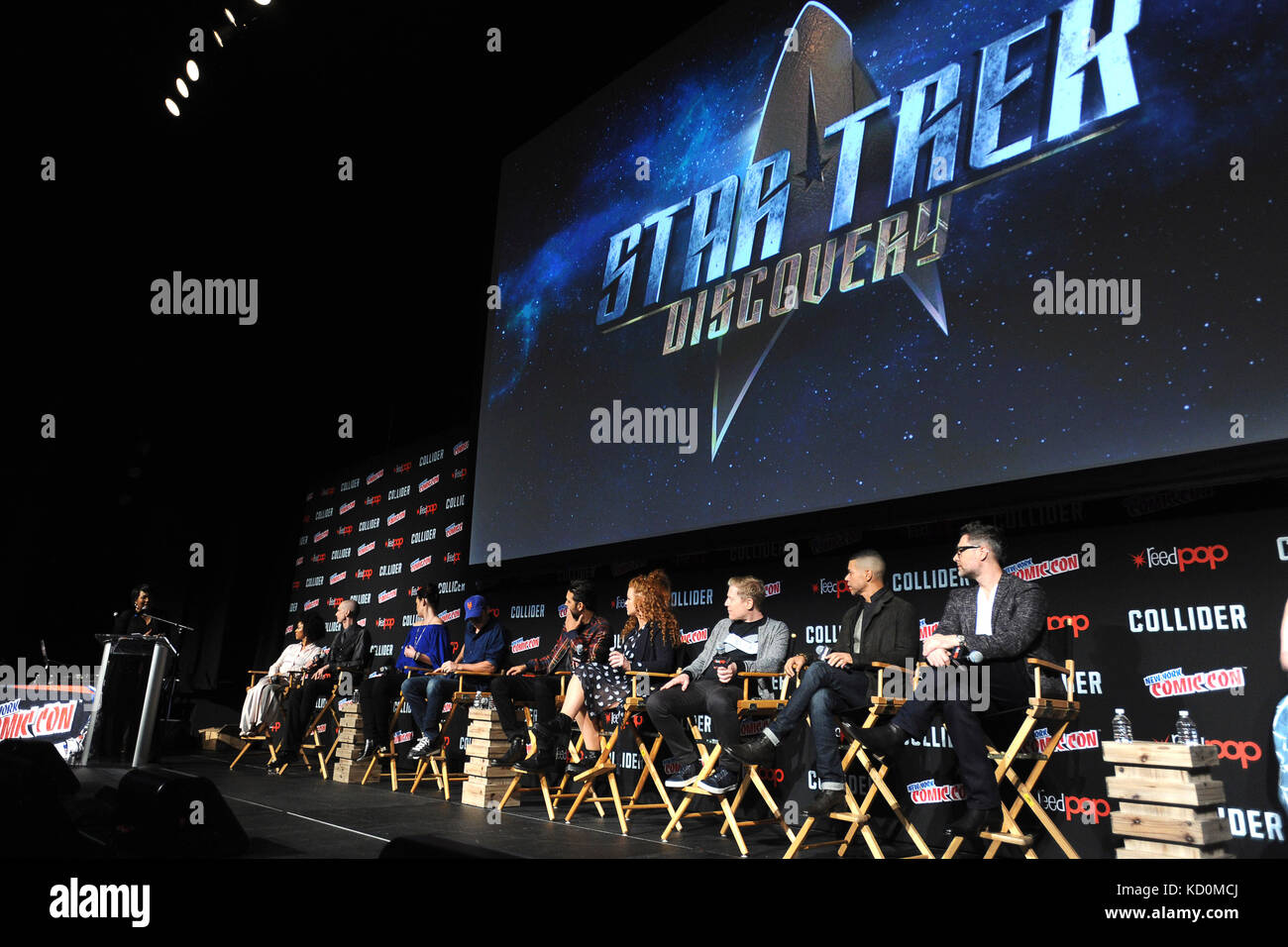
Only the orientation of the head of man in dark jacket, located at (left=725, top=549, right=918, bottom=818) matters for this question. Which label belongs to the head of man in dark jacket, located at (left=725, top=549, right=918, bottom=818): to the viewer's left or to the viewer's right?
to the viewer's left

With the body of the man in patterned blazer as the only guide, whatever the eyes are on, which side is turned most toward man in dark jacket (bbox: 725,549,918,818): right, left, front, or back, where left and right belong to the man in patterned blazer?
right

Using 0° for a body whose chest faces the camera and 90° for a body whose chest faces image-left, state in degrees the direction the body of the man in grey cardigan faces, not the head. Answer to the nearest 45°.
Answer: approximately 45°

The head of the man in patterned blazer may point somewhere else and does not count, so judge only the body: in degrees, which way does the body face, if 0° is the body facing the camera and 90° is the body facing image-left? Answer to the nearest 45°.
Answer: approximately 45°

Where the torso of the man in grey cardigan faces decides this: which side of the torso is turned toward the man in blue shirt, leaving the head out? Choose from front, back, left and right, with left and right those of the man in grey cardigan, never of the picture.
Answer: right

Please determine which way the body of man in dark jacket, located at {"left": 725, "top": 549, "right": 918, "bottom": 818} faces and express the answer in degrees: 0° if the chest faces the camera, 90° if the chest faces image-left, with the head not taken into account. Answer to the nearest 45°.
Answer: approximately 45°
